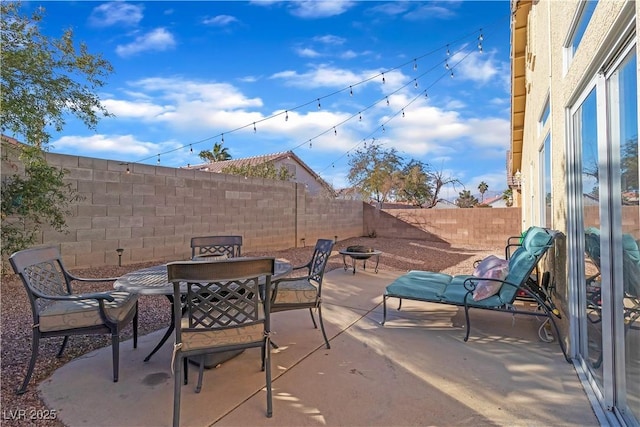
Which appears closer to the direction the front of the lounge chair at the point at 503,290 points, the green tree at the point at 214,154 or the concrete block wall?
the concrete block wall

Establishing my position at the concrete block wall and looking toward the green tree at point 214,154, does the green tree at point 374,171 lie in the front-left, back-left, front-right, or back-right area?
front-right

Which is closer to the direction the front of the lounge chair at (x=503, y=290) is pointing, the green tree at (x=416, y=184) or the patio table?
the patio table

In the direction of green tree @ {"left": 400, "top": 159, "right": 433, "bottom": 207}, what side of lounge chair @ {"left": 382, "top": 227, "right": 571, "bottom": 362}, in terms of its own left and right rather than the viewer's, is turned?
right

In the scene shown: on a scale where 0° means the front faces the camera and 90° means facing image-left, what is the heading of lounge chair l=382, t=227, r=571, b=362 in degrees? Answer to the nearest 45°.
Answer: approximately 90°

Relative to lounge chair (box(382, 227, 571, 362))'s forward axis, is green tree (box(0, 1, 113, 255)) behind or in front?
in front

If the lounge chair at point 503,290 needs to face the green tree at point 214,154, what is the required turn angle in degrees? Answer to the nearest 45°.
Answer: approximately 45° to its right

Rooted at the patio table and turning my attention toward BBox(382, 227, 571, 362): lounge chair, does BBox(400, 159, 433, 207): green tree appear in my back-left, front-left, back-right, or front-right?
front-left

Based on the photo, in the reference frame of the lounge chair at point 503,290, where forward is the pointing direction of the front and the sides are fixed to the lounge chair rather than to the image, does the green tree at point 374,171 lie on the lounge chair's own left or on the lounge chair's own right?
on the lounge chair's own right

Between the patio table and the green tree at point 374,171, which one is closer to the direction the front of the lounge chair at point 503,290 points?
the patio table

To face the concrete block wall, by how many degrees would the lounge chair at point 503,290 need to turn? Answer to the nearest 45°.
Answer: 0° — it already faces it

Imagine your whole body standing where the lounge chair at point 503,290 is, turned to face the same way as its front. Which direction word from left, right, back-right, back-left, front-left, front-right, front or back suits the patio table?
front-left
